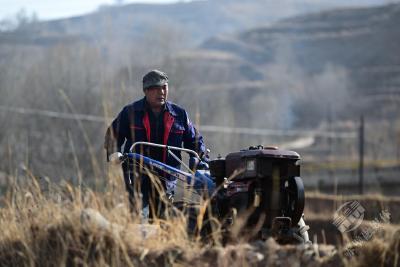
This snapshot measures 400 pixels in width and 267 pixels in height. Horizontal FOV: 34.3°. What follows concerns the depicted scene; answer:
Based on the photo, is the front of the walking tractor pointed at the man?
no

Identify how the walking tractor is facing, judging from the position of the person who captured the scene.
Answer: facing the viewer and to the right of the viewer
